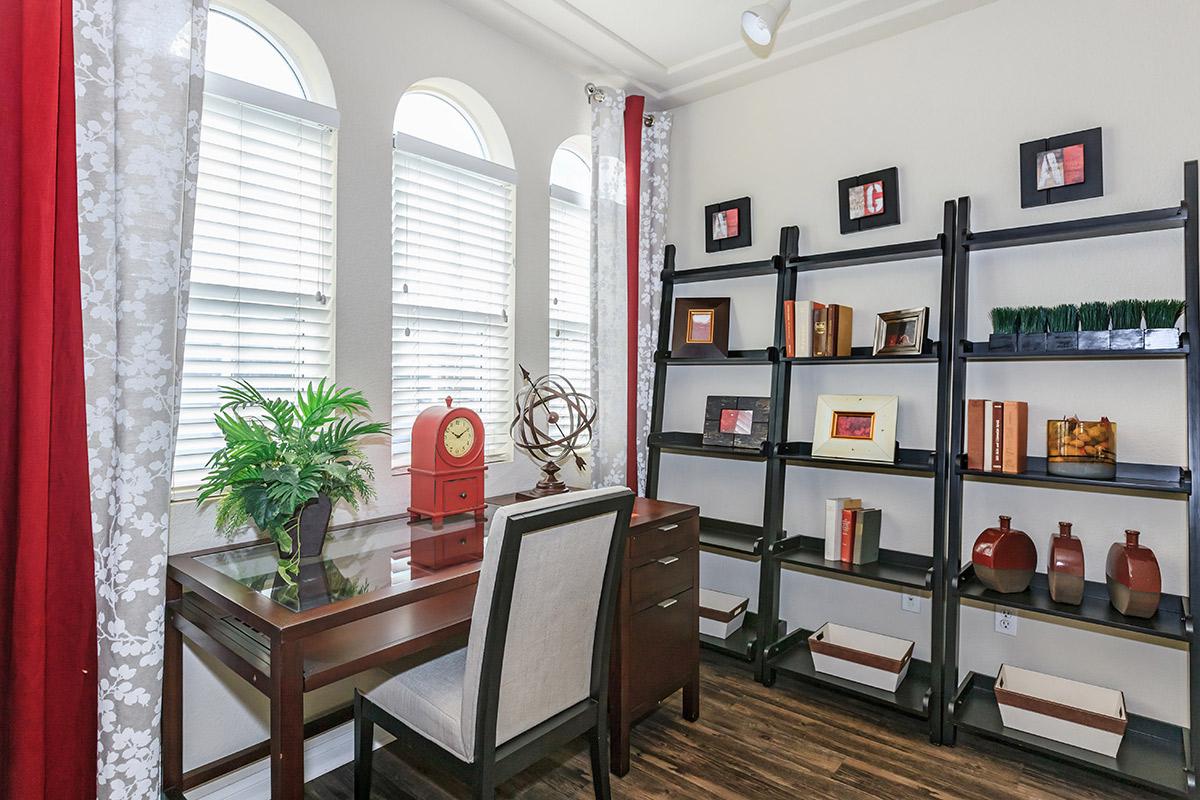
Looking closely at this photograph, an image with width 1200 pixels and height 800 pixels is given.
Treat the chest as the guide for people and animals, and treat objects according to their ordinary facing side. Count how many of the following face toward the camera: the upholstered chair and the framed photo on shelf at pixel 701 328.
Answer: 1

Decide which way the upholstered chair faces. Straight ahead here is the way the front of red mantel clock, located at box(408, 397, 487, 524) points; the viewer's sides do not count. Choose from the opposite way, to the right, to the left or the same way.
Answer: the opposite way

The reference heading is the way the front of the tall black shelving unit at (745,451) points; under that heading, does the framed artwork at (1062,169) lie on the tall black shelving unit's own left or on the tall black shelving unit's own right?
on the tall black shelving unit's own left

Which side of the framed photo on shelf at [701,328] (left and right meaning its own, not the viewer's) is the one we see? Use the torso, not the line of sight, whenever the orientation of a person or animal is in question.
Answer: front

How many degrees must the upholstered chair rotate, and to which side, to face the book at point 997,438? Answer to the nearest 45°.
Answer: approximately 135° to its right

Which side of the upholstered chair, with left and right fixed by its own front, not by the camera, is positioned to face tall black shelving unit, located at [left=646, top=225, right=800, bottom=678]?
right

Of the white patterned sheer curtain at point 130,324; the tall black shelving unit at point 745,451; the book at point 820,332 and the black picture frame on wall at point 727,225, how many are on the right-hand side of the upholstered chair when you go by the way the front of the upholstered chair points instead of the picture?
3

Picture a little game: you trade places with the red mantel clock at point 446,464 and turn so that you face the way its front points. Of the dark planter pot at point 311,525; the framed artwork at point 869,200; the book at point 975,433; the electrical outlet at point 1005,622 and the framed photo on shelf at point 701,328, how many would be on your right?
1

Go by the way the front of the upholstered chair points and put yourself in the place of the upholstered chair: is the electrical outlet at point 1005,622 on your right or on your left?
on your right

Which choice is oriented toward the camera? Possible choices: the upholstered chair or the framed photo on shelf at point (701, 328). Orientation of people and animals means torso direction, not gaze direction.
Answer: the framed photo on shelf

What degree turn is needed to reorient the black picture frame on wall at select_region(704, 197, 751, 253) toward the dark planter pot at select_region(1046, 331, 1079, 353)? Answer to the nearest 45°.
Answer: approximately 90° to its left

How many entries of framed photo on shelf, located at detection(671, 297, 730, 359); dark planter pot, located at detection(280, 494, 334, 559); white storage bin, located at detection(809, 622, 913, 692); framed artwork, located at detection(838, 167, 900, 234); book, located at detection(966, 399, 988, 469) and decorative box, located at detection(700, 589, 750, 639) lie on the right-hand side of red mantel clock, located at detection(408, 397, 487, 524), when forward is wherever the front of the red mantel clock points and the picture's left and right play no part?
1

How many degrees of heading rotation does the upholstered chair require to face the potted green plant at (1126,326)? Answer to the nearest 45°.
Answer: approximately 135° to its right

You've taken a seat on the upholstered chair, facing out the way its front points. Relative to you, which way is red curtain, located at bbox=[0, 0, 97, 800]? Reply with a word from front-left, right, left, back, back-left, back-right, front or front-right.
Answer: front-left

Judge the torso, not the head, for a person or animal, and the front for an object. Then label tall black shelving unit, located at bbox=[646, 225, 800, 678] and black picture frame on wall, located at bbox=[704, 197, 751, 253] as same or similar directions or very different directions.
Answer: same or similar directions

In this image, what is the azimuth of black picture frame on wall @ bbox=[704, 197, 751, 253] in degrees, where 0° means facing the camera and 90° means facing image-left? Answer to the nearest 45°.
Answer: approximately 45°
